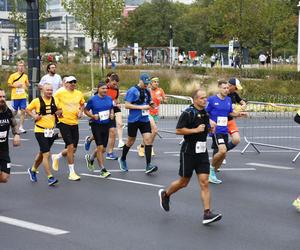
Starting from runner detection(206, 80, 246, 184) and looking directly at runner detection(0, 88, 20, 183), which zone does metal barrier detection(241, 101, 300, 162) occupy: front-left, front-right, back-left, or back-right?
back-right

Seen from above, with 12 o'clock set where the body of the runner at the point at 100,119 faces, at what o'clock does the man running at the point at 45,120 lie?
The man running is roughly at 3 o'clock from the runner.

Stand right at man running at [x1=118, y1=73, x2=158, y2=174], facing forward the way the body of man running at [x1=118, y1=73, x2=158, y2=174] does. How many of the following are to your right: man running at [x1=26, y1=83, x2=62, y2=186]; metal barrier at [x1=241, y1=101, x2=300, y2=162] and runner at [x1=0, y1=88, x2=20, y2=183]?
2

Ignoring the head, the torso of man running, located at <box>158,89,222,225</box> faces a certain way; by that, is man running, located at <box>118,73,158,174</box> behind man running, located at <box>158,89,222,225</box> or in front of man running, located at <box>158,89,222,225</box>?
behind
